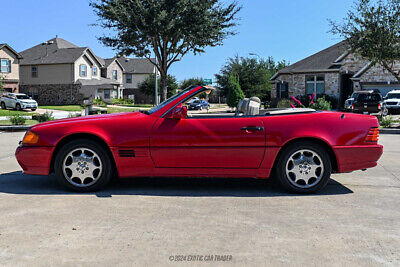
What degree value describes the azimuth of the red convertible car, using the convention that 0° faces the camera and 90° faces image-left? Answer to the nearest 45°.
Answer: approximately 90°
